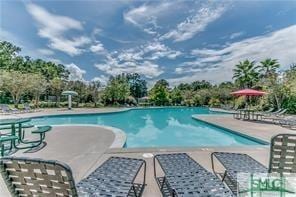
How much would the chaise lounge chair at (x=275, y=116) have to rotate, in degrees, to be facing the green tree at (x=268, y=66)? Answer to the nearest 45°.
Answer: approximately 90° to its right

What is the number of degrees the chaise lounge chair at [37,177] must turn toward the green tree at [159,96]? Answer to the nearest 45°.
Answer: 0° — it already faces it

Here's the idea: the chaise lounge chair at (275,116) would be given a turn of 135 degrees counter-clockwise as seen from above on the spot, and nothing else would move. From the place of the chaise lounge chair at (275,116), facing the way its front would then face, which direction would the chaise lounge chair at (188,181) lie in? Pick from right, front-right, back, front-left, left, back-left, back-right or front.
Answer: front-right

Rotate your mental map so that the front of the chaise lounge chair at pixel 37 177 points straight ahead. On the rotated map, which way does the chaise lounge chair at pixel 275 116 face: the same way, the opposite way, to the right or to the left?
to the left

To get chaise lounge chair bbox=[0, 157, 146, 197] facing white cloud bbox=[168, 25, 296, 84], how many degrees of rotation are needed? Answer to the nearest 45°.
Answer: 0° — it already faces it

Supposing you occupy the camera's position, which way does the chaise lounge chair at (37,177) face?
facing away from the viewer and to the right of the viewer

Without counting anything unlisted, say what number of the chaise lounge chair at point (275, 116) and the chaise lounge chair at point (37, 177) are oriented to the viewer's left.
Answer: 1
